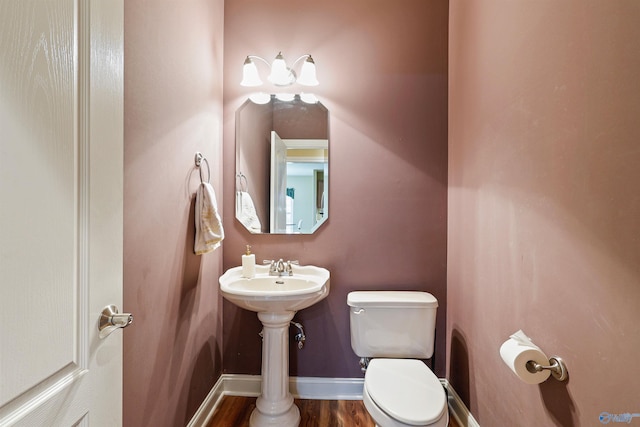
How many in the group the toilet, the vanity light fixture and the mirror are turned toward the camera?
3

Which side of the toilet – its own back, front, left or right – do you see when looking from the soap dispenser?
right

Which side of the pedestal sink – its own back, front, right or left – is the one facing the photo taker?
front

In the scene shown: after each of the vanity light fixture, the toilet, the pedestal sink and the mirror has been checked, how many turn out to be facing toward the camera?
4

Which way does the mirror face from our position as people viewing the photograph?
facing the viewer

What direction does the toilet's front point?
toward the camera

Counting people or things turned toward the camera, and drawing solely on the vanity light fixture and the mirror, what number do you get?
2

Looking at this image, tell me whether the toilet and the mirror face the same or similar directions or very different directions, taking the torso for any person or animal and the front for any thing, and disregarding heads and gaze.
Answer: same or similar directions

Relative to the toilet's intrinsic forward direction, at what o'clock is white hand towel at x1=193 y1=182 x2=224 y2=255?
The white hand towel is roughly at 2 o'clock from the toilet.

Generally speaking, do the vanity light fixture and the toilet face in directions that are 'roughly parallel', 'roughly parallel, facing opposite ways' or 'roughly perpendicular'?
roughly parallel

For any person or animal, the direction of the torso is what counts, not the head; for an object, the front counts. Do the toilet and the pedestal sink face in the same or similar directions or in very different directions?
same or similar directions
